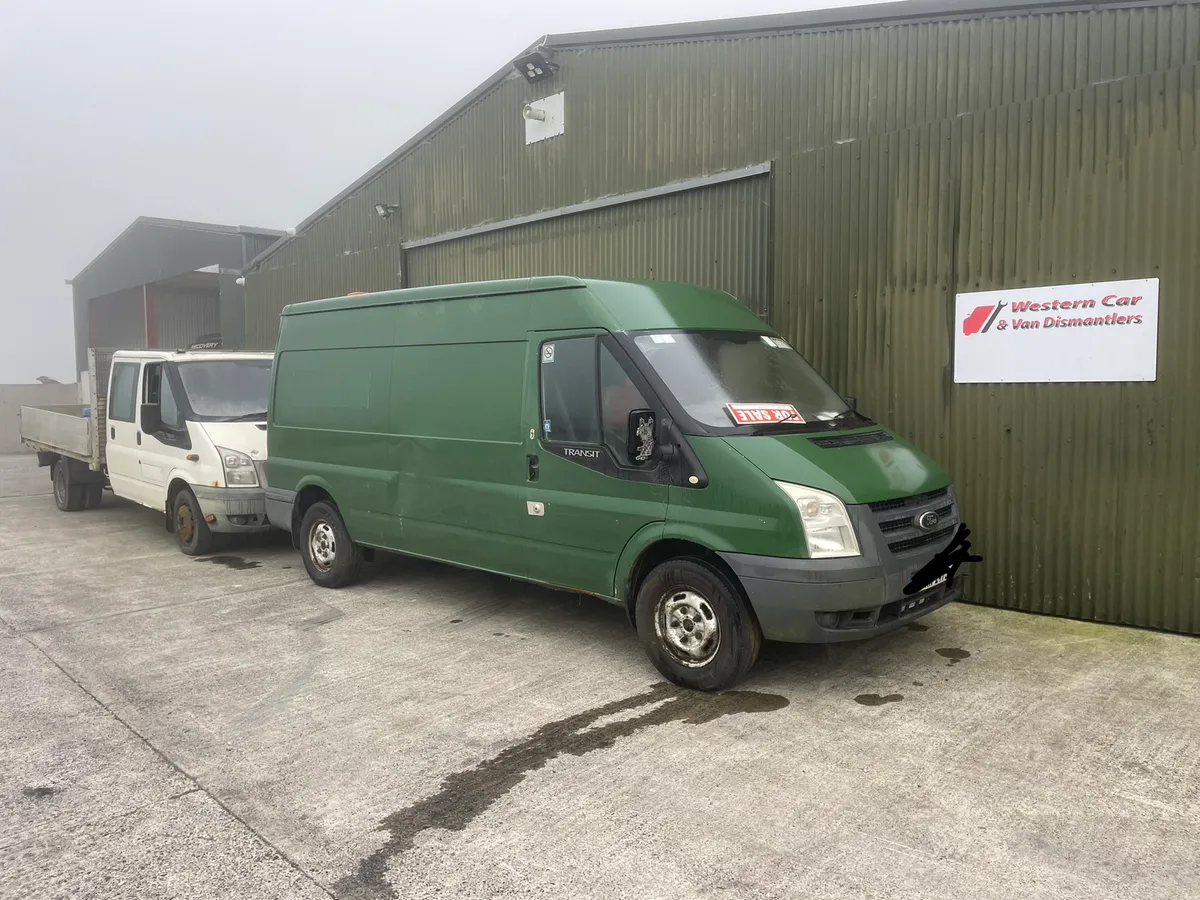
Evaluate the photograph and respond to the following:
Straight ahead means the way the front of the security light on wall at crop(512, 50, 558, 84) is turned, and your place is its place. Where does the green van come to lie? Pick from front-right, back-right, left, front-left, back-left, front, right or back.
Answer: front-left

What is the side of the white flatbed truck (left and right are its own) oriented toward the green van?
front

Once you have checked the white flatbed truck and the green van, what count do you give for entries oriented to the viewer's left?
0

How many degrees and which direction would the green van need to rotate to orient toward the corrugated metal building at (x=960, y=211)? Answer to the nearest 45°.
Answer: approximately 90° to its left

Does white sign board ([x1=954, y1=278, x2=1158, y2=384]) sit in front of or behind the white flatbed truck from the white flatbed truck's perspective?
in front

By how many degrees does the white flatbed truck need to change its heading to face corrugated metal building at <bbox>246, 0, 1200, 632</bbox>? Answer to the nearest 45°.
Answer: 0° — it already faces it

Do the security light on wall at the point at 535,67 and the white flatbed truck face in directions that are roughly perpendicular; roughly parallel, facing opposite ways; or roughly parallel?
roughly perpendicular

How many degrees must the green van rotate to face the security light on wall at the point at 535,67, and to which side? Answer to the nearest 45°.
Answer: approximately 135° to its left

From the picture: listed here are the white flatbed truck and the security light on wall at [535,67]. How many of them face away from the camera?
0
